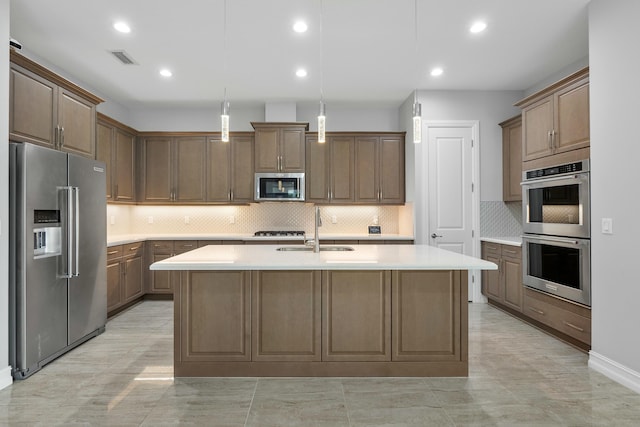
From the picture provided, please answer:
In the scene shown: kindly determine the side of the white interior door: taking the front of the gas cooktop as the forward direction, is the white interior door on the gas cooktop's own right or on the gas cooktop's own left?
on the gas cooktop's own left

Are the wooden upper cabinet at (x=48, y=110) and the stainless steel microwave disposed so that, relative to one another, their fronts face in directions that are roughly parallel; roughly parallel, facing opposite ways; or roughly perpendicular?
roughly perpendicular

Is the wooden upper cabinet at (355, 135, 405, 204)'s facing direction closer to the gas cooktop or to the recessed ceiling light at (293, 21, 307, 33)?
the recessed ceiling light

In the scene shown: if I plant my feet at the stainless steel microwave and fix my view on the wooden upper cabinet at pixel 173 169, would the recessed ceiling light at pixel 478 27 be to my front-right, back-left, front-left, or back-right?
back-left

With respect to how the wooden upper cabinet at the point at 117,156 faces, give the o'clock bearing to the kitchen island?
The kitchen island is roughly at 1 o'clock from the wooden upper cabinet.
